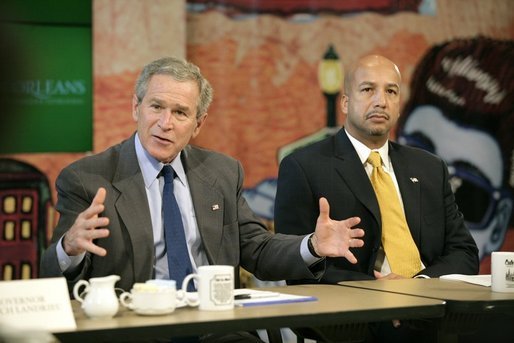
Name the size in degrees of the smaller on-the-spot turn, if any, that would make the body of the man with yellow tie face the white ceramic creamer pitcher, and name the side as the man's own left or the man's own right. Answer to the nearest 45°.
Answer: approximately 45° to the man's own right

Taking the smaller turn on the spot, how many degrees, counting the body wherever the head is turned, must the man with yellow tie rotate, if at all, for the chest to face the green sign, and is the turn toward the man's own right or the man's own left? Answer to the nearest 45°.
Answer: approximately 135° to the man's own right

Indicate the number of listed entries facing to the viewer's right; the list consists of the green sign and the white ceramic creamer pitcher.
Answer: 1

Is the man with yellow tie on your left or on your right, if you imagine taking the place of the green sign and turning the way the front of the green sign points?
on your left

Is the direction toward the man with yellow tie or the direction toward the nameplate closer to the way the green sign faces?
the nameplate

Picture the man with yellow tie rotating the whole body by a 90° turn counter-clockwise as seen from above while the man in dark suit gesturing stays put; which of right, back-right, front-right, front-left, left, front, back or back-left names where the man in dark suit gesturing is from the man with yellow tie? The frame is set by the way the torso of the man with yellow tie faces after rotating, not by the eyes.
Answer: back

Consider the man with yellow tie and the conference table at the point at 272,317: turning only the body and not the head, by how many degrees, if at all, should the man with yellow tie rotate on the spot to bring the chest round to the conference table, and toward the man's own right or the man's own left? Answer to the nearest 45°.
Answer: approximately 45° to the man's own right

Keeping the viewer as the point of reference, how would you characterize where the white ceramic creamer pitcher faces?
facing to the right of the viewer
